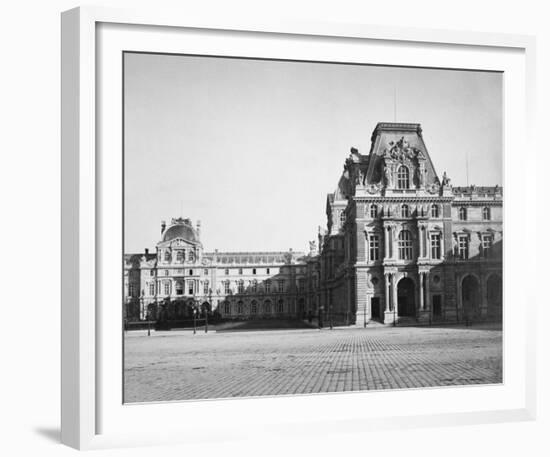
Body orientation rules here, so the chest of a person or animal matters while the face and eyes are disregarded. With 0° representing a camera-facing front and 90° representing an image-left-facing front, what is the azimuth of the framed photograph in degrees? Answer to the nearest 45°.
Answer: approximately 315°
